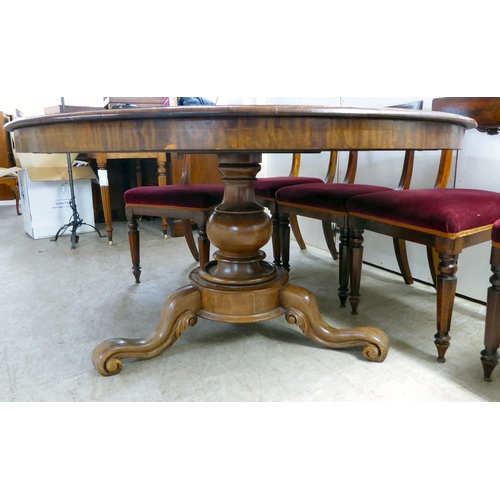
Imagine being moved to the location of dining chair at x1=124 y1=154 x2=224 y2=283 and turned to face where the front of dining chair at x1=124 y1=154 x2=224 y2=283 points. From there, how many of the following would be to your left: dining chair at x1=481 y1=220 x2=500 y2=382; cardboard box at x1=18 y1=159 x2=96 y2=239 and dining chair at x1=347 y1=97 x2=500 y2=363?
2

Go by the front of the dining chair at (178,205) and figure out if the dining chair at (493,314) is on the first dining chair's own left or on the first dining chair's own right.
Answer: on the first dining chair's own left

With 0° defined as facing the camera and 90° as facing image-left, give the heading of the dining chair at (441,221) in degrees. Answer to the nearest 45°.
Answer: approximately 45°

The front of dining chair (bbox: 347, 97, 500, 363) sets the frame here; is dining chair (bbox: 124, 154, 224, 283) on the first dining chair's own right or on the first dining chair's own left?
on the first dining chair's own right
